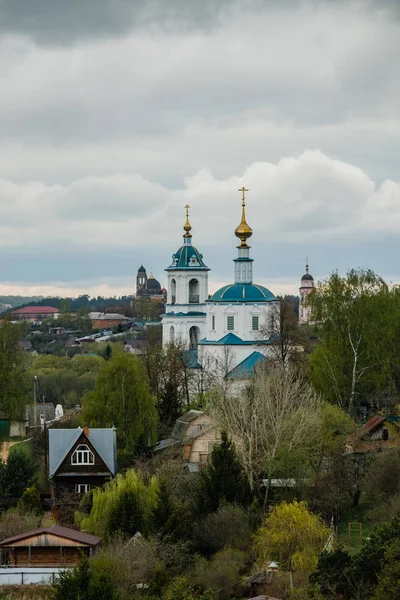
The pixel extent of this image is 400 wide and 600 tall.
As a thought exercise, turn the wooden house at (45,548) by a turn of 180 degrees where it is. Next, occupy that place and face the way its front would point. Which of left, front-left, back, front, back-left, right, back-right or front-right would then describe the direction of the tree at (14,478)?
front

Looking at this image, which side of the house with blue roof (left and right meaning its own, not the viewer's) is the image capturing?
front

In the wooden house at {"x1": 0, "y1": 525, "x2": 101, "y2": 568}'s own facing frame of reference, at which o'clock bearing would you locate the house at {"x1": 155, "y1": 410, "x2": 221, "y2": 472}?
The house is roughly at 7 o'clock from the wooden house.

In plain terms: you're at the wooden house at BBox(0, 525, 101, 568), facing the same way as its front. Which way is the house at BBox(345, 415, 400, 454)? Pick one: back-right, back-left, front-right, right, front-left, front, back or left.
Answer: back-left

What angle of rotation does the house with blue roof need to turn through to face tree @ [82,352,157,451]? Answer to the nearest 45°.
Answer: approximately 180°

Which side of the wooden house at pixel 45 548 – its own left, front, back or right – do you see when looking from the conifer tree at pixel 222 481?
back

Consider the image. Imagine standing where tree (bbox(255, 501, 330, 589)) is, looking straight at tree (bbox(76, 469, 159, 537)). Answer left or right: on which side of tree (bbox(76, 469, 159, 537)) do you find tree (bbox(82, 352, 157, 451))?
right

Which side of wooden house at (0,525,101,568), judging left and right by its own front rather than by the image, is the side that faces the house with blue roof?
back

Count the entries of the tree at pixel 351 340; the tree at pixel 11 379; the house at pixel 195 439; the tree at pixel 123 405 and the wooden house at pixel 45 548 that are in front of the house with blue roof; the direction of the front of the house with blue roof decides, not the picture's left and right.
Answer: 1

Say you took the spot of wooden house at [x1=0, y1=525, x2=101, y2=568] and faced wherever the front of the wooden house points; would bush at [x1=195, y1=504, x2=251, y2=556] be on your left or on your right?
on your left

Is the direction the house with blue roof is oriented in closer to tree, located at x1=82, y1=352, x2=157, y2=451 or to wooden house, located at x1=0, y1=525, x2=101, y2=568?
the wooden house

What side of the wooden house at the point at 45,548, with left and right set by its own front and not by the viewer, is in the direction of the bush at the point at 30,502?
back

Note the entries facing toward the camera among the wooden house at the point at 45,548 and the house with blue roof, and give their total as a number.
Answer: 2
